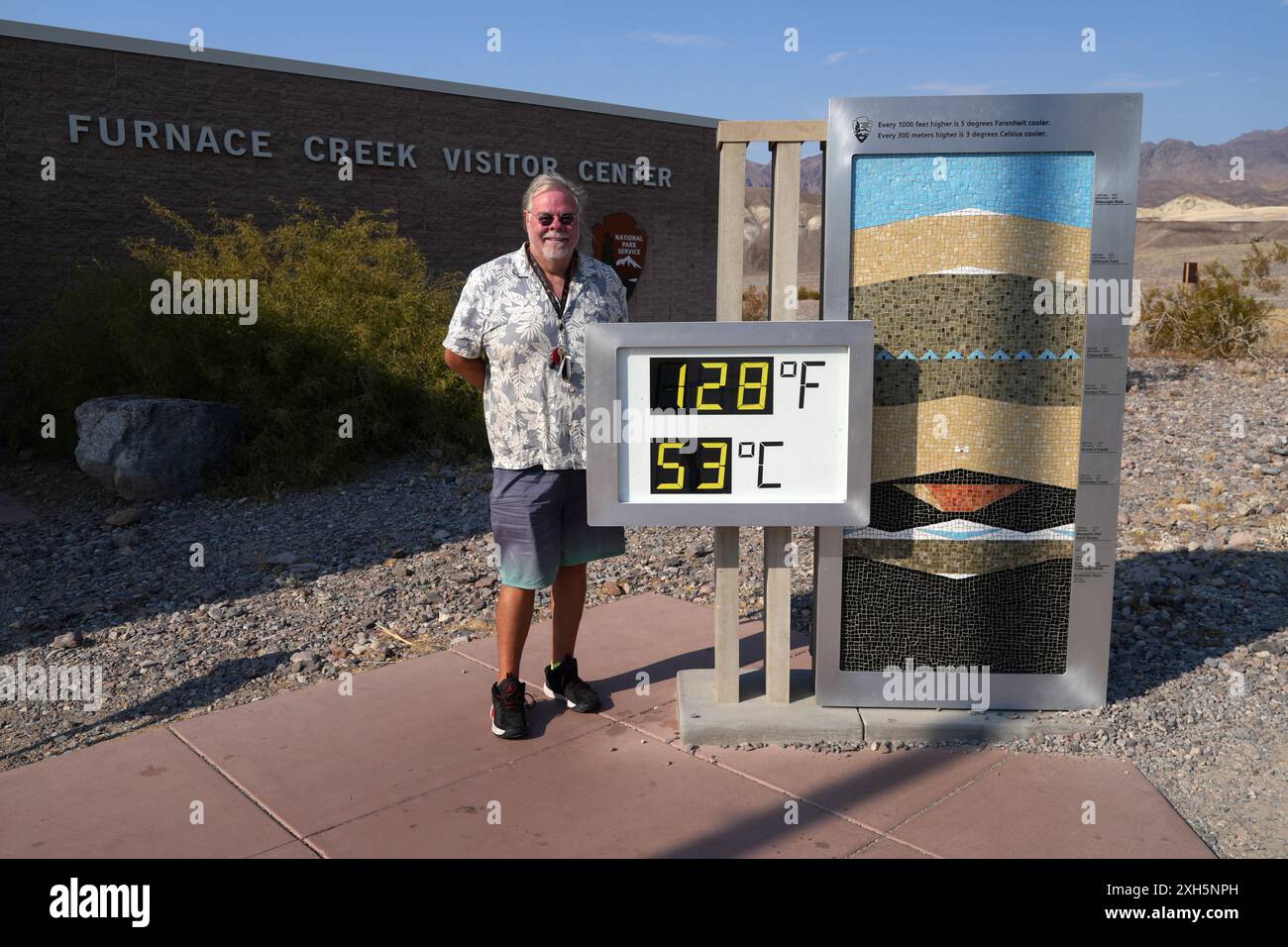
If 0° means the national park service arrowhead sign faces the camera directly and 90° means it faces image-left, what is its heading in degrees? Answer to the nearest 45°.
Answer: approximately 0°

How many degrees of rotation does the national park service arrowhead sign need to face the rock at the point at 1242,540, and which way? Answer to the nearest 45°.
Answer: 0° — it already faces it

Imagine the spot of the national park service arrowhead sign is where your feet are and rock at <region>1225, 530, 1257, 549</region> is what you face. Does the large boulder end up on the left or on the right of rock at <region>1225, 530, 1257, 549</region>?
right

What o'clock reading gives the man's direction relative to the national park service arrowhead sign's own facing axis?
The man is roughly at 12 o'clock from the national park service arrowhead sign.

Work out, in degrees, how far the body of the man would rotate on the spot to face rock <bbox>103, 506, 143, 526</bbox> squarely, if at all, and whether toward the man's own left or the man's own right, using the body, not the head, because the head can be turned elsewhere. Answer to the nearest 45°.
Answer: approximately 135° to the man's own right

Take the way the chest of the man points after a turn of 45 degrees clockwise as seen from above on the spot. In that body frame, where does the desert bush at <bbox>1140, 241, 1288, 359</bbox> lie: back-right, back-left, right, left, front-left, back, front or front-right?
back

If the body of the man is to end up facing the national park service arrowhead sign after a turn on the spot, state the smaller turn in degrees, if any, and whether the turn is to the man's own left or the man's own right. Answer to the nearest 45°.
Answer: approximately 180°

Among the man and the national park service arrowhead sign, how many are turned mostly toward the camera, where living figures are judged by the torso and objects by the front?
2

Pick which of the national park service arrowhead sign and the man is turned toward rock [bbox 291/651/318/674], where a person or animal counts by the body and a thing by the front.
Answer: the national park service arrowhead sign
